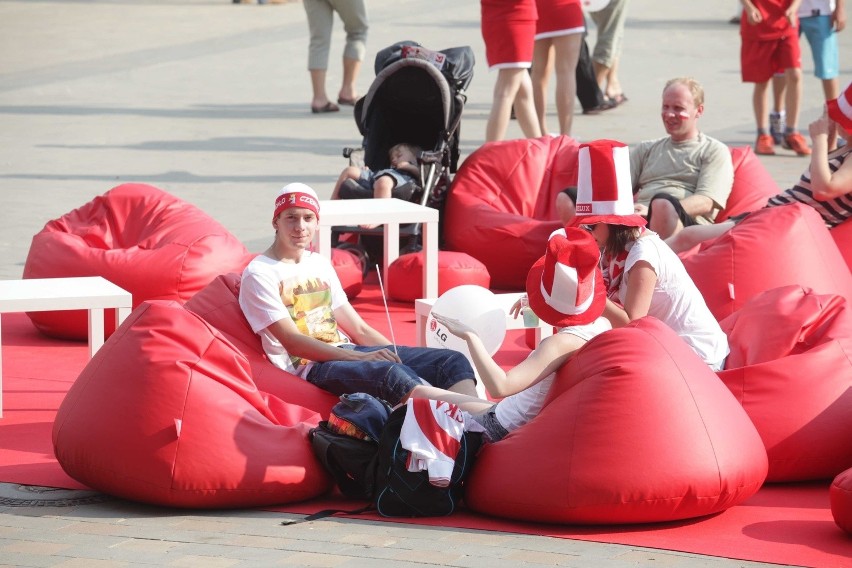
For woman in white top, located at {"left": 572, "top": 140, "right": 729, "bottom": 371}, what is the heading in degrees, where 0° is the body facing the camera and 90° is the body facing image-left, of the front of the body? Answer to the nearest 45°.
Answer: approximately 90°

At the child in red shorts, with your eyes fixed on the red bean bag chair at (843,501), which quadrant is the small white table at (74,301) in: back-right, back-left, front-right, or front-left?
front-right

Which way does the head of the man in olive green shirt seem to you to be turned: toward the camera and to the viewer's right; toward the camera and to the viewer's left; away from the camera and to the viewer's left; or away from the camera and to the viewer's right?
toward the camera and to the viewer's left

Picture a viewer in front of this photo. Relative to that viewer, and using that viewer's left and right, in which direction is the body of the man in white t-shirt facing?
facing the viewer and to the right of the viewer

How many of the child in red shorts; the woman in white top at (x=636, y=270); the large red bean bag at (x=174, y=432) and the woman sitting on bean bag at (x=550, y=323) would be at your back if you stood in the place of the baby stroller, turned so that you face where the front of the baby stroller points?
1

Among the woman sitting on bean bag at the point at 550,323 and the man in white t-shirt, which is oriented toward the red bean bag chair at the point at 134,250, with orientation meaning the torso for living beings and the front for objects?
the woman sitting on bean bag

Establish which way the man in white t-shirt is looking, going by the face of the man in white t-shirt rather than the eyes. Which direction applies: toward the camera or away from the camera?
toward the camera

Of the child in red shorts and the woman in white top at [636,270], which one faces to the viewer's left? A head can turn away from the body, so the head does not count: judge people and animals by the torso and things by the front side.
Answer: the woman in white top

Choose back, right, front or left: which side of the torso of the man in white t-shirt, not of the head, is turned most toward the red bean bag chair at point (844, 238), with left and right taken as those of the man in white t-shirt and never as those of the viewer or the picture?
left

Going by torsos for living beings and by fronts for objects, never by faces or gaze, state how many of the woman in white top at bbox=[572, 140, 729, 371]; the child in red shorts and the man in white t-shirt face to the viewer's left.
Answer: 1

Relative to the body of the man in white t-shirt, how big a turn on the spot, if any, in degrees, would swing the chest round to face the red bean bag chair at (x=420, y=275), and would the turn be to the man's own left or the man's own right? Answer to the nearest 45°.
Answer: approximately 135° to the man's own left

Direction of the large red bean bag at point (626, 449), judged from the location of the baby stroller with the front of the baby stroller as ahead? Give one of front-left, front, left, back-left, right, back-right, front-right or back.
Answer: front-left

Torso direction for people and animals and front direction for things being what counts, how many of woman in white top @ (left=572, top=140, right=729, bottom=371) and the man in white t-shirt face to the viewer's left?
1

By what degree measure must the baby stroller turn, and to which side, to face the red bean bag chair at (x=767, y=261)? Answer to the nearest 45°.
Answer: approximately 90° to its left

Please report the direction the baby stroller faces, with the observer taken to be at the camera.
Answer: facing the viewer and to the left of the viewer

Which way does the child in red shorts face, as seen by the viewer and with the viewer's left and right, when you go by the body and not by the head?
facing the viewer

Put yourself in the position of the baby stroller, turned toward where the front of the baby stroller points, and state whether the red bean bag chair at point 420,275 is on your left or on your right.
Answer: on your left
